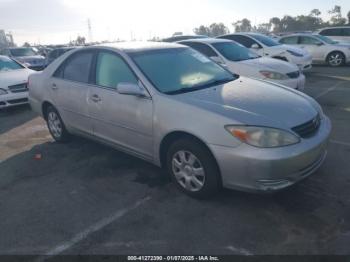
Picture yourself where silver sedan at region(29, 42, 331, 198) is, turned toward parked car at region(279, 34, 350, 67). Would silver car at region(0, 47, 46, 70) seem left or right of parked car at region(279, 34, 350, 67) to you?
left

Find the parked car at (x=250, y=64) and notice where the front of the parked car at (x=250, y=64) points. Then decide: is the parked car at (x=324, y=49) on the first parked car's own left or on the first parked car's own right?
on the first parked car's own left

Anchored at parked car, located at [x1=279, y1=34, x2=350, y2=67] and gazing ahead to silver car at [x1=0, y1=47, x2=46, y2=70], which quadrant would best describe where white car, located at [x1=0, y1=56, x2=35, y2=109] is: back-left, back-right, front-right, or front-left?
front-left

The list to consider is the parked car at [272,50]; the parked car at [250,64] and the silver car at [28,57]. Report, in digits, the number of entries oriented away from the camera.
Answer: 0

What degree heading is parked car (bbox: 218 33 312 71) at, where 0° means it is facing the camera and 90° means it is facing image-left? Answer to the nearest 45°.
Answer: approximately 315°

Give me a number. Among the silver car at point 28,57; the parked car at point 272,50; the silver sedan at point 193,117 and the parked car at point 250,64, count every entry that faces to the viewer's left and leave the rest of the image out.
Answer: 0

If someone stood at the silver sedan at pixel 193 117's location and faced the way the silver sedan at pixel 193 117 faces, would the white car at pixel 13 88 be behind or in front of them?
behind

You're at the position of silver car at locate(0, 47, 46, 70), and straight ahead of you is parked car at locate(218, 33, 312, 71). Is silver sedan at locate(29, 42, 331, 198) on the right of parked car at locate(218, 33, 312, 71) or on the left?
right

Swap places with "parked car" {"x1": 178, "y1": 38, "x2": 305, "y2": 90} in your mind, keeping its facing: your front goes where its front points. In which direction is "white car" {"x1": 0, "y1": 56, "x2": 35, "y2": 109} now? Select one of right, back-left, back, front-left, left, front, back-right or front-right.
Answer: back-right

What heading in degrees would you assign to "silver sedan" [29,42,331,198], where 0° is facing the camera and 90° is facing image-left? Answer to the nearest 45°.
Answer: approximately 315°
